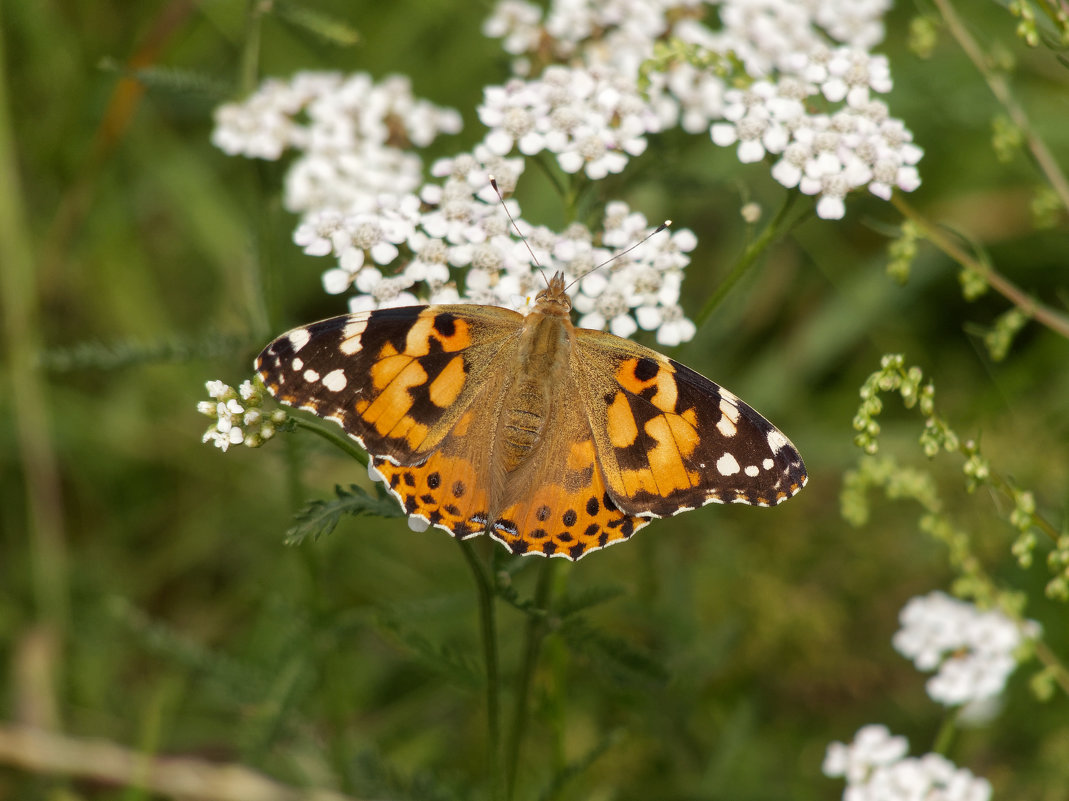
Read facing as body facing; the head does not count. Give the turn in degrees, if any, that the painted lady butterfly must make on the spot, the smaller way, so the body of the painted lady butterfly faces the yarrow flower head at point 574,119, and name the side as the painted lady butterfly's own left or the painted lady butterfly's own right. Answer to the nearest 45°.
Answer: approximately 45° to the painted lady butterfly's own left

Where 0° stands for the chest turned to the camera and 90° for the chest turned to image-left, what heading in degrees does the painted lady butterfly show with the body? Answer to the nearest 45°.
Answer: approximately 180°

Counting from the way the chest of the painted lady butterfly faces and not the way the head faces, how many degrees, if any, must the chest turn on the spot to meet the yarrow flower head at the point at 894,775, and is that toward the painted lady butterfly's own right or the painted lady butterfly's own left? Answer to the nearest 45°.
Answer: approximately 90° to the painted lady butterfly's own right

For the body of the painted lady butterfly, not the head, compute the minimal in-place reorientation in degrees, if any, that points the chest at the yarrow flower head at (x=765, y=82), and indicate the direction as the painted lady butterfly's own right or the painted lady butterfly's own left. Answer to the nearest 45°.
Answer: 0° — it already faces it

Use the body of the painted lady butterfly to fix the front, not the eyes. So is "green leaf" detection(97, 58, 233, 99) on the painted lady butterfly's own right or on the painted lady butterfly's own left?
on the painted lady butterfly's own left
